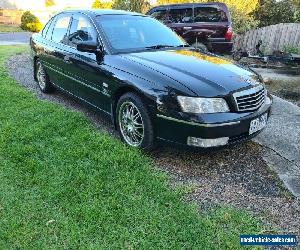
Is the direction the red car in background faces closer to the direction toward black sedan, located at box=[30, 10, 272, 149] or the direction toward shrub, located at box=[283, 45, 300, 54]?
the black sedan

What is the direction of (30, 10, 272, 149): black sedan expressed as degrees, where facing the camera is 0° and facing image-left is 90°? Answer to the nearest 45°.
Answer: approximately 315°

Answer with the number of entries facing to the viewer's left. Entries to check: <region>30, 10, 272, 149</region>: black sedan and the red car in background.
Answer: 1

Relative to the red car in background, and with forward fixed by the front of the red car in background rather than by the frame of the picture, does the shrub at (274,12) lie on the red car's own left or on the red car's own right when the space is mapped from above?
on the red car's own right

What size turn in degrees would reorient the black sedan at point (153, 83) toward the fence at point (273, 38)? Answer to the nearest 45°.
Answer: approximately 90° to its left

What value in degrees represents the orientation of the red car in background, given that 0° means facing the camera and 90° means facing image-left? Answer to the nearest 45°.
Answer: approximately 90°

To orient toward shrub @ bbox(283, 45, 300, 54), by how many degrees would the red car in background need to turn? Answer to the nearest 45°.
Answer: approximately 135° to its right

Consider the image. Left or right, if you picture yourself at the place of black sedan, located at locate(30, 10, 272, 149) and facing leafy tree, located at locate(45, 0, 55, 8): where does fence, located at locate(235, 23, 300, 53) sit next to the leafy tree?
right

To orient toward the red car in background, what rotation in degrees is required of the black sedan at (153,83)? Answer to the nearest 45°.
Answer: approximately 135° to its left

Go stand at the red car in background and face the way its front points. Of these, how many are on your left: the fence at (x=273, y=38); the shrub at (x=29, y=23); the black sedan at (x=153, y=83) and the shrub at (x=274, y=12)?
1
